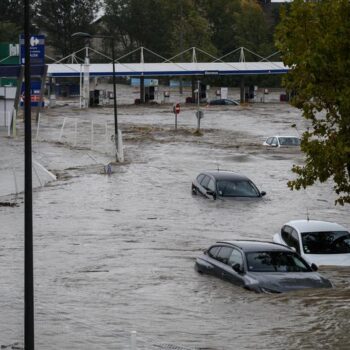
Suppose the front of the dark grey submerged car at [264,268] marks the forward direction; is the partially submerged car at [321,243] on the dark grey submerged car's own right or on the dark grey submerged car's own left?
on the dark grey submerged car's own left

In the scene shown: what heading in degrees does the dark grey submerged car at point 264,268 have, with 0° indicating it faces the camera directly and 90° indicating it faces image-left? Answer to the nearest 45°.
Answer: approximately 315°

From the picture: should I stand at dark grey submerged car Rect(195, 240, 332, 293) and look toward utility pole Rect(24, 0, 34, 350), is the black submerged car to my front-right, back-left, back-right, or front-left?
back-right

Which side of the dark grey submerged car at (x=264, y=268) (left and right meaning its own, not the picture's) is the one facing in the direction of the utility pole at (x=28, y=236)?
right
